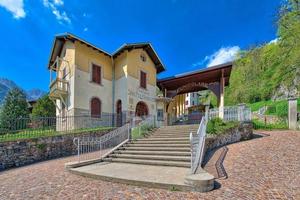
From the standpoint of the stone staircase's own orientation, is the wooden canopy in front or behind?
behind

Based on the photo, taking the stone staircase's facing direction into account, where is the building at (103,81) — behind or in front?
behind

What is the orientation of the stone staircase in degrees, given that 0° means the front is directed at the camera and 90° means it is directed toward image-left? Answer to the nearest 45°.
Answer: approximately 0°

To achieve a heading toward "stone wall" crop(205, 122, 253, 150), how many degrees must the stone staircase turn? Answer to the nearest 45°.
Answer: approximately 135° to its left

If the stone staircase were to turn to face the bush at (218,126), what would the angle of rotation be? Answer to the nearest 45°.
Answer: approximately 135° to its left
